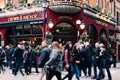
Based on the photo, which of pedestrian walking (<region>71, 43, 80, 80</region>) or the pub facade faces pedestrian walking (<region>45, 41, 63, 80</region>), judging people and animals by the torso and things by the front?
the pub facade

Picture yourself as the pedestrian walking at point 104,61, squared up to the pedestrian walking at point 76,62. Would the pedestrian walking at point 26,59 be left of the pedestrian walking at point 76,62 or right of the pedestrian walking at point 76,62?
right

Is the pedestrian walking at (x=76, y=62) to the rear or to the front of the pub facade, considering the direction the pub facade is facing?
to the front

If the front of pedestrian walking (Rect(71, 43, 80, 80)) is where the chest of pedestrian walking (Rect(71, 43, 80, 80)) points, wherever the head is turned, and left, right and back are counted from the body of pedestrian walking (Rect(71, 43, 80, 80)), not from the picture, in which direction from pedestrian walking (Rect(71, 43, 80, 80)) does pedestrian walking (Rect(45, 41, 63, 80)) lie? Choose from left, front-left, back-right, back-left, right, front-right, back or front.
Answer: right
